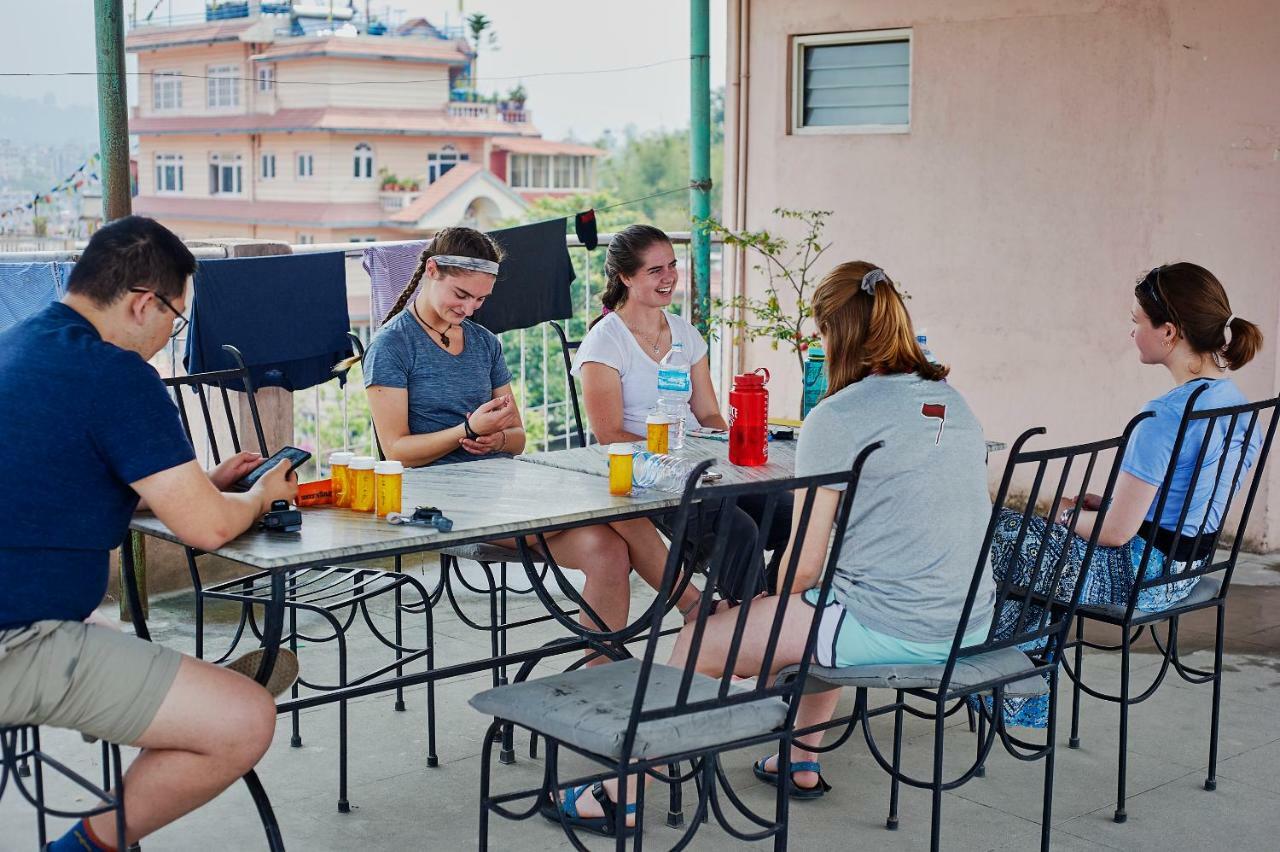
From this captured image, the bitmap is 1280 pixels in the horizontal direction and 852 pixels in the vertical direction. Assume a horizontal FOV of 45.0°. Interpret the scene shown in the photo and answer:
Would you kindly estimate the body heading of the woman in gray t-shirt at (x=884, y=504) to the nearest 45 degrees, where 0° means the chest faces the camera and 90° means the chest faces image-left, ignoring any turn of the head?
approximately 135°

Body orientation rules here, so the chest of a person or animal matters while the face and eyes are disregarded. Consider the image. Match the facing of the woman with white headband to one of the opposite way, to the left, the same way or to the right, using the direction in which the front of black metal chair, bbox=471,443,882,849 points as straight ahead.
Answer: the opposite way

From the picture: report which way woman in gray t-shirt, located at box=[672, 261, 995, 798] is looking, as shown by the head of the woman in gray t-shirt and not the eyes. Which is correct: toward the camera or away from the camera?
away from the camera

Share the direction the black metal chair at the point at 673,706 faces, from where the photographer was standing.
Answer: facing away from the viewer and to the left of the viewer

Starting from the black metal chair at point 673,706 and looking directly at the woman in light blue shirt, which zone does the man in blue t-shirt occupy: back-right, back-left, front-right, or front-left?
back-left

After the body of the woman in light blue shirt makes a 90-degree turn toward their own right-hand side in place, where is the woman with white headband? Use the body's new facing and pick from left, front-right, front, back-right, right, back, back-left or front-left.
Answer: back-left

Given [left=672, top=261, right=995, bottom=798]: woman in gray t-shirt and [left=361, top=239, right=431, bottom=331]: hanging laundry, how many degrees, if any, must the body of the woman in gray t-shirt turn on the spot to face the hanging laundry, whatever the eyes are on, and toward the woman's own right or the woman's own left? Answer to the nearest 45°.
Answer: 0° — they already face it

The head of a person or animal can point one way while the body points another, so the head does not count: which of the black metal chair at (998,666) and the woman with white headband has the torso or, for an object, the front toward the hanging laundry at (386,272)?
the black metal chair

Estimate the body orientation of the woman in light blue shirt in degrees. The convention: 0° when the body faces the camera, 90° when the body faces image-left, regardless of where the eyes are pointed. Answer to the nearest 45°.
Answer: approximately 135°

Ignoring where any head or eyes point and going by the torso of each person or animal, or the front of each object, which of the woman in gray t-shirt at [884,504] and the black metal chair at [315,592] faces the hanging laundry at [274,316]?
the woman in gray t-shirt

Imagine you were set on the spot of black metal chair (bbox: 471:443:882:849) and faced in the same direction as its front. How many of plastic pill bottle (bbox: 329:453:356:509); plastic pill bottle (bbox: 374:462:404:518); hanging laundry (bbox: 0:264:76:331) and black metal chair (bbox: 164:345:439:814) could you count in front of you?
4
